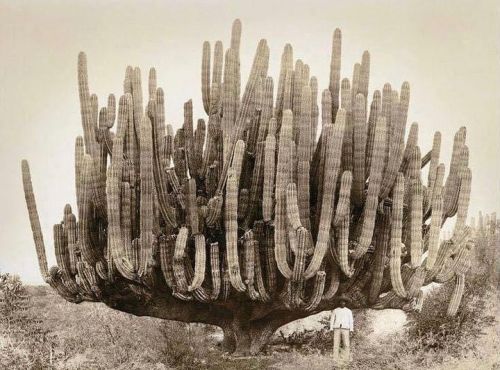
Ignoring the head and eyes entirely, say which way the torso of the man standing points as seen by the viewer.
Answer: toward the camera
